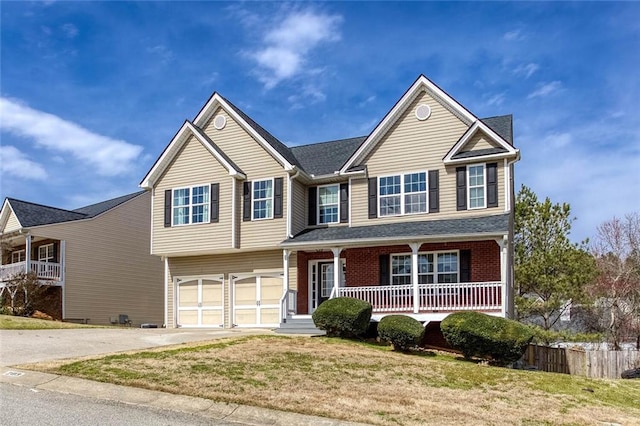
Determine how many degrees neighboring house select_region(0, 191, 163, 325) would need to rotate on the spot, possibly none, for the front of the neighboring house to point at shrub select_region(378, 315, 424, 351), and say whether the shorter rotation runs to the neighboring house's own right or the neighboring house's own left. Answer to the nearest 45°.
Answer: approximately 45° to the neighboring house's own left

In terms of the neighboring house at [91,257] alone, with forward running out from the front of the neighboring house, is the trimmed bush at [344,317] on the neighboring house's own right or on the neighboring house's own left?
on the neighboring house's own left

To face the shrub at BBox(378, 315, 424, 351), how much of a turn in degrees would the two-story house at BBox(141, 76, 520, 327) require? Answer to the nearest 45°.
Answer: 0° — it already faces it

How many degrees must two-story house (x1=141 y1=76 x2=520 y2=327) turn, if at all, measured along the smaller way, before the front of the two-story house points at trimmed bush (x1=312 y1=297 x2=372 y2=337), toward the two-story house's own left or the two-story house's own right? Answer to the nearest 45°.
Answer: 0° — it already faces it

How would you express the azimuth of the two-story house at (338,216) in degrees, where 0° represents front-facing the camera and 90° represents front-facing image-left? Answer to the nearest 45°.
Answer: approximately 0°

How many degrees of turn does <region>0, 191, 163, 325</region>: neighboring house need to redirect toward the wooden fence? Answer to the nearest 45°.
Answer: approximately 90° to its left

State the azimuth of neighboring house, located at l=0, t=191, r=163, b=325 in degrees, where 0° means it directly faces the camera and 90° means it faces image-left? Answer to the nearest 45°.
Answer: approximately 45°
